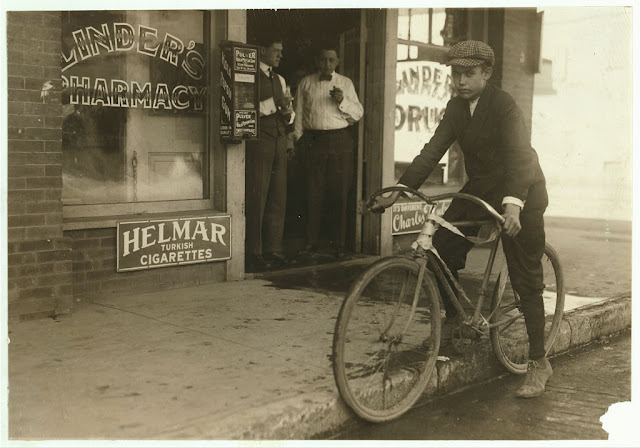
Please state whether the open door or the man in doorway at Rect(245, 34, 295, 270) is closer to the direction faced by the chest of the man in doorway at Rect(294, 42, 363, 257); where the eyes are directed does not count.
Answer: the man in doorway

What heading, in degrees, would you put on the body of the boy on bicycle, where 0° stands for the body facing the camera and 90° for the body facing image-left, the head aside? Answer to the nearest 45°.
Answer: approximately 45°

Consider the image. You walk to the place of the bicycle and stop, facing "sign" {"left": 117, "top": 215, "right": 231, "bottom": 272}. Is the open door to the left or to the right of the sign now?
right

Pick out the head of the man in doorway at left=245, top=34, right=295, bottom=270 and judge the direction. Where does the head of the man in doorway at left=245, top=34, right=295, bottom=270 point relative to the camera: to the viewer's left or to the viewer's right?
to the viewer's right

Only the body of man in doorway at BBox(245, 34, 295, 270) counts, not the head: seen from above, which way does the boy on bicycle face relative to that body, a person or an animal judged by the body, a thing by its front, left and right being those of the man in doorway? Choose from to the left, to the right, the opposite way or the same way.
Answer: to the right

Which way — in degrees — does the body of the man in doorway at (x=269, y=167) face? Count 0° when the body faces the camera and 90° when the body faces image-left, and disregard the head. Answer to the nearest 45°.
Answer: approximately 315°

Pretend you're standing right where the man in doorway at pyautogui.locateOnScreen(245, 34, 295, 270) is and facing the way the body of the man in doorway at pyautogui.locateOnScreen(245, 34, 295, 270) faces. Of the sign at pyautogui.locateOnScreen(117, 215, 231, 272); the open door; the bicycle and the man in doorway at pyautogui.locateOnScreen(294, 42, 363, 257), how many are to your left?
2

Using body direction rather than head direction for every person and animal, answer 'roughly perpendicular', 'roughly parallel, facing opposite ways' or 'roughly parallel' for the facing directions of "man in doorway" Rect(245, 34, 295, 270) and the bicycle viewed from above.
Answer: roughly perpendicular

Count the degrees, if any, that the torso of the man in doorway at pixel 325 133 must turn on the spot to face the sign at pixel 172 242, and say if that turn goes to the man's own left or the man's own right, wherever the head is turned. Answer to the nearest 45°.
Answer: approximately 45° to the man's own right
